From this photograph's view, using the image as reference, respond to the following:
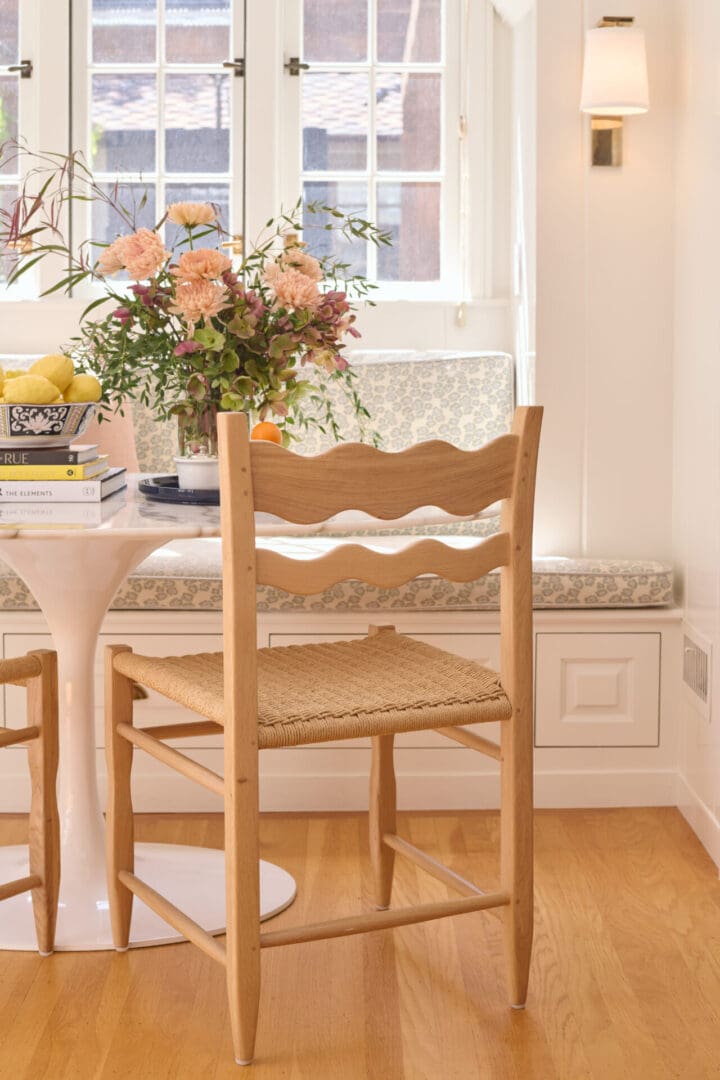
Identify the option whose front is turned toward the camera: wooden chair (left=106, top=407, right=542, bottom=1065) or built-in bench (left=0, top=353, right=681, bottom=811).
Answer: the built-in bench

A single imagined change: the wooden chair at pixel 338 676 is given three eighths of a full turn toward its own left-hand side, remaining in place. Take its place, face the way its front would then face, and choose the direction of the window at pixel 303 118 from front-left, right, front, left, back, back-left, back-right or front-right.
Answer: back

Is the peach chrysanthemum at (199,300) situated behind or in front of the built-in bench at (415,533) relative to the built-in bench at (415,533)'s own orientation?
in front

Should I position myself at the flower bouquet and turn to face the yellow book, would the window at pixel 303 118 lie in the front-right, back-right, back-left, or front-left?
back-right

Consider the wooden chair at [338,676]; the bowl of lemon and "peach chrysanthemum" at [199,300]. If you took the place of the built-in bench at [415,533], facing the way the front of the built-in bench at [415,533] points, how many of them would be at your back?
0

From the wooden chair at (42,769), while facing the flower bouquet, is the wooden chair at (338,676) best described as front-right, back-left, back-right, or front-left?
front-right

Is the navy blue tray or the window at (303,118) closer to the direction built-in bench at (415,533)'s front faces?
the navy blue tray

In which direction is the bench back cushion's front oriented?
toward the camera

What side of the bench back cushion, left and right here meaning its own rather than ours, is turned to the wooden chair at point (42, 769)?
front

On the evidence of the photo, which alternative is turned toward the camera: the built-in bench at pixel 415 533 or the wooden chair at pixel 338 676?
the built-in bench
